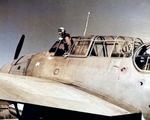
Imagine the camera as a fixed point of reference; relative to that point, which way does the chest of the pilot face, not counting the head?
to the viewer's left

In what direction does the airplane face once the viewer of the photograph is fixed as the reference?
facing away from the viewer and to the left of the viewer
